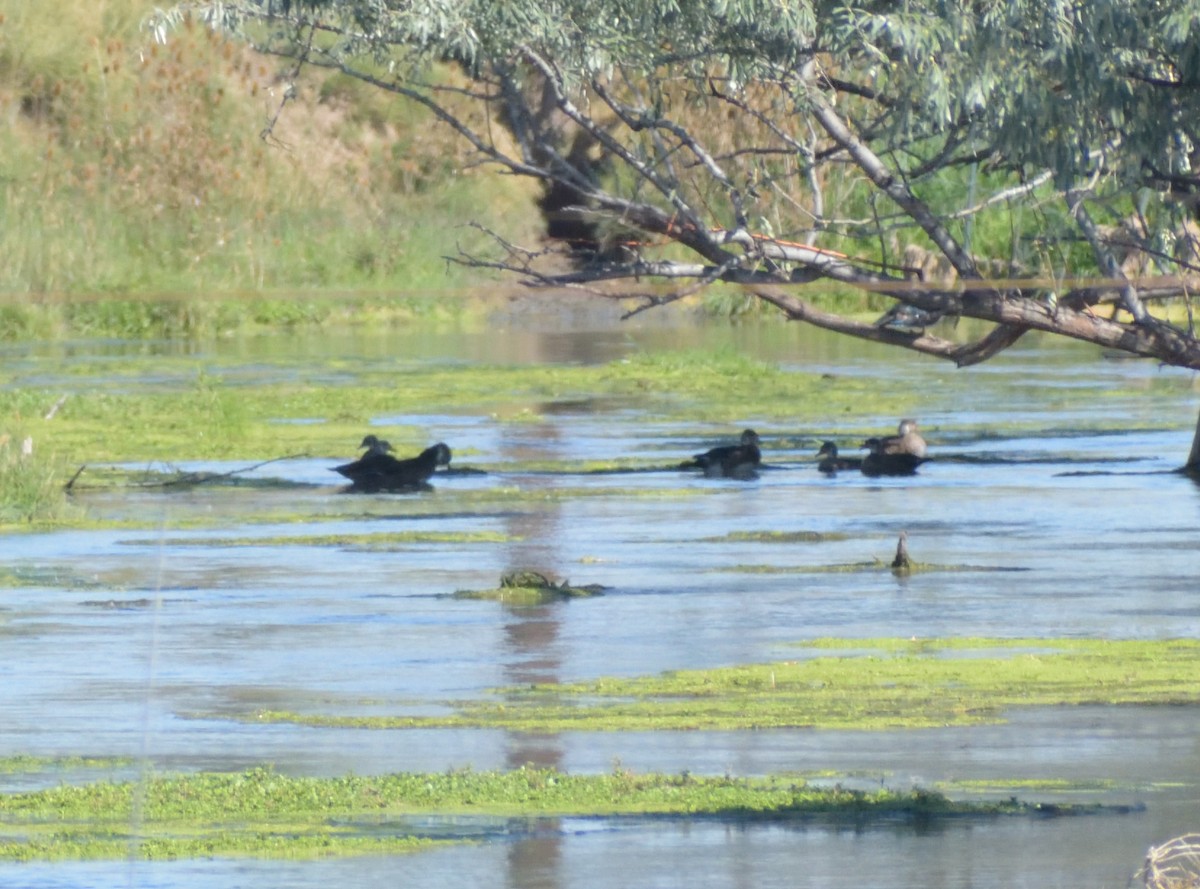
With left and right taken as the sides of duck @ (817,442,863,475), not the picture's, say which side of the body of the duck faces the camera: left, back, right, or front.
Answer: left

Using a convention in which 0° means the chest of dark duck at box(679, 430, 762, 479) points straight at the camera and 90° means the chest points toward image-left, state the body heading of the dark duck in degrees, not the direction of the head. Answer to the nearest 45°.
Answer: approximately 270°

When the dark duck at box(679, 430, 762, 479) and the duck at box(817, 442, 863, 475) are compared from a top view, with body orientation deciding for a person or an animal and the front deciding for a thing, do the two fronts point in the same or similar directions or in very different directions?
very different directions

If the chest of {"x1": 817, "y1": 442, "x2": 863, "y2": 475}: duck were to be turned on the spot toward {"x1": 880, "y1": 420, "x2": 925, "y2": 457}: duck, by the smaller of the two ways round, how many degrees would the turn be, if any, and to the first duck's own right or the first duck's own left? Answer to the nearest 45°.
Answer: approximately 180°

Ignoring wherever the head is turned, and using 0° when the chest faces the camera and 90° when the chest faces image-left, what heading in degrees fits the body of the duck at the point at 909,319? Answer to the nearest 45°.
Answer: approximately 90°

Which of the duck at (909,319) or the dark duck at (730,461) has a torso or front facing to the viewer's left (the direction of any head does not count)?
the duck

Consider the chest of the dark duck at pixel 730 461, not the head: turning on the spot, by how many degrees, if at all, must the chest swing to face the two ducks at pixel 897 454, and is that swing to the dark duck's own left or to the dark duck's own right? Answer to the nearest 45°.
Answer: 0° — it already faces it

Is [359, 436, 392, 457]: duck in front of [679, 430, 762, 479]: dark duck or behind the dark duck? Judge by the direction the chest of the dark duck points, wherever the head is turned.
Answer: behind

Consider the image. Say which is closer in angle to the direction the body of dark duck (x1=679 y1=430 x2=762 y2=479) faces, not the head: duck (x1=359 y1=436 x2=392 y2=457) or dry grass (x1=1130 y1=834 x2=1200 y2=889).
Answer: the dry grass
